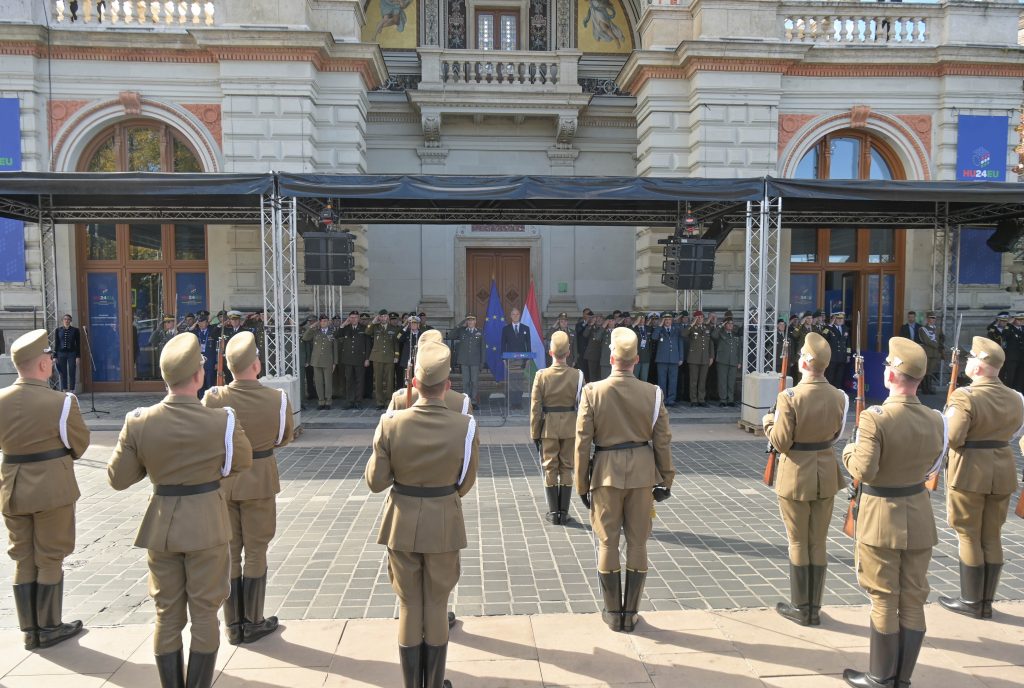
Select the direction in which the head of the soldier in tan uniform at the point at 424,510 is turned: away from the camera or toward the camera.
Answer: away from the camera

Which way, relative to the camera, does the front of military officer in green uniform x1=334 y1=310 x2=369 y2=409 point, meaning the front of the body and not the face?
toward the camera

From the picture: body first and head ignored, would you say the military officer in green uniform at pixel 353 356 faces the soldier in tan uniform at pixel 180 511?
yes

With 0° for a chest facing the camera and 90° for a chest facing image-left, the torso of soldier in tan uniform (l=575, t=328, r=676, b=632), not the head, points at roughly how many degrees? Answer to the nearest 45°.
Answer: approximately 180°

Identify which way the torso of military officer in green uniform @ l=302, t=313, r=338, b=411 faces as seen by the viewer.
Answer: toward the camera

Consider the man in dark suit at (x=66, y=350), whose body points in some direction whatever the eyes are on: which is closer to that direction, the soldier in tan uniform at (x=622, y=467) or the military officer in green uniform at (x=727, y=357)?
the soldier in tan uniform

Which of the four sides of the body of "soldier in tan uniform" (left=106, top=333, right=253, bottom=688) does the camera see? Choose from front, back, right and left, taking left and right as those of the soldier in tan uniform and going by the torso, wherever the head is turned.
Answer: back

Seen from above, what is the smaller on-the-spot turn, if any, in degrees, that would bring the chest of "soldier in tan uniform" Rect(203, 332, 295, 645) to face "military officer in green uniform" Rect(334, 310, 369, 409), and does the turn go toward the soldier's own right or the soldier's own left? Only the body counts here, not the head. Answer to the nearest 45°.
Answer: approximately 45° to the soldier's own left

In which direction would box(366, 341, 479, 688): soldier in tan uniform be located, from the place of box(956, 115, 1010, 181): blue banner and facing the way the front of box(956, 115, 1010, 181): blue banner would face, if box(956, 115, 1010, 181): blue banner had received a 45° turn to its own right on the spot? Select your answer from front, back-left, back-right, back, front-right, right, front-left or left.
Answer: front-left

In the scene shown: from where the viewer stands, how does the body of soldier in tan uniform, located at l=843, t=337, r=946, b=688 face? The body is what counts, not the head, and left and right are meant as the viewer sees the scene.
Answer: facing away from the viewer and to the left of the viewer

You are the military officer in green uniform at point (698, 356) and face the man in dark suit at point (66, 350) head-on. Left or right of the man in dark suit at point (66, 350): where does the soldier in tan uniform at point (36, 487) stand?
left

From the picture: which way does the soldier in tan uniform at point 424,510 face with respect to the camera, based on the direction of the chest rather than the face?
away from the camera

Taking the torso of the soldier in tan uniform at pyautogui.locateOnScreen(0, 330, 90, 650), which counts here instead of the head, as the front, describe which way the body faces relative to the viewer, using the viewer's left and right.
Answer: facing away from the viewer and to the right of the viewer

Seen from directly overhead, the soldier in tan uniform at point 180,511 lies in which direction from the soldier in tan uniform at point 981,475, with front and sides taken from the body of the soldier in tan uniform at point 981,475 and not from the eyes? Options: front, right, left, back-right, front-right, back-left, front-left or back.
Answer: left

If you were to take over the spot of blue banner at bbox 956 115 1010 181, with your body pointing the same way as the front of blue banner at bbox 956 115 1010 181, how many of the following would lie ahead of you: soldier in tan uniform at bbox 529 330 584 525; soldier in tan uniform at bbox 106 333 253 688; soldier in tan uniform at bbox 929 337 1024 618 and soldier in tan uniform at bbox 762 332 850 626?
4

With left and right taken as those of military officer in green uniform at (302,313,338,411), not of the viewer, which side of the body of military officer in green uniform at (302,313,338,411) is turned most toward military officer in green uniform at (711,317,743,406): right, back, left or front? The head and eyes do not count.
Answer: left

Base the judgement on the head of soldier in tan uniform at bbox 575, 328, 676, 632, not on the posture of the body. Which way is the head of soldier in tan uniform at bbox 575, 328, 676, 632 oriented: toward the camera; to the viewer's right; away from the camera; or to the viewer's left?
away from the camera
